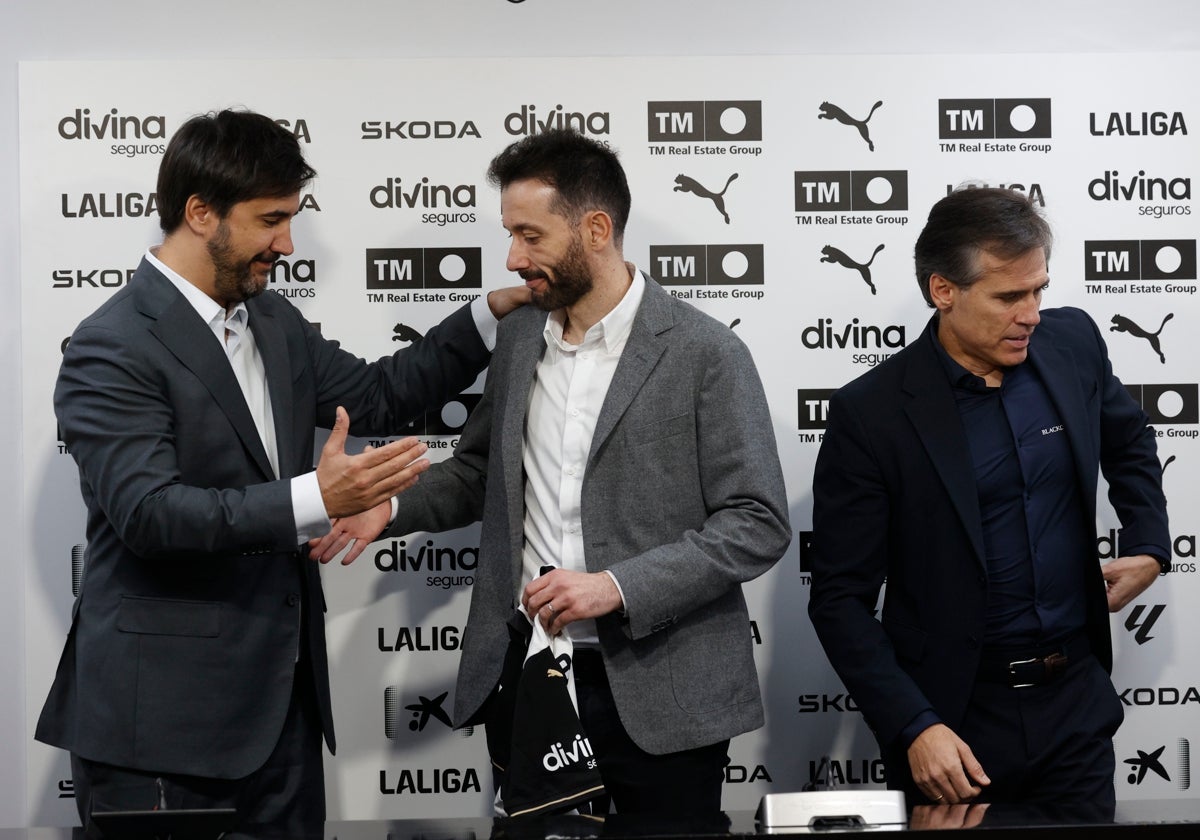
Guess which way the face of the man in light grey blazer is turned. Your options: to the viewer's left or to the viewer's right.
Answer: to the viewer's left

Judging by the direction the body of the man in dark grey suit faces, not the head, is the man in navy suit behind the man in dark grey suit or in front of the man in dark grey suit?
in front

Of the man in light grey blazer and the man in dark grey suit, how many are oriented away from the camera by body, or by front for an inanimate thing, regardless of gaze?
0

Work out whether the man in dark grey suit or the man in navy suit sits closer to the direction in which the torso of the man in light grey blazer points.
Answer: the man in dark grey suit

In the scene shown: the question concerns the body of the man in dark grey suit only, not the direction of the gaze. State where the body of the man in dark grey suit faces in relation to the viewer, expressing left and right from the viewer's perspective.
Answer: facing the viewer and to the right of the viewer

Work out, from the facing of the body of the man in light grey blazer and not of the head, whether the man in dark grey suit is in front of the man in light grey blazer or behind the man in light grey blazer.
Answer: in front

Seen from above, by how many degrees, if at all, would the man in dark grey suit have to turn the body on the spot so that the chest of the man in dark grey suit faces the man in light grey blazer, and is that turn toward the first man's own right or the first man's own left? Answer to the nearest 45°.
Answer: approximately 45° to the first man's own left

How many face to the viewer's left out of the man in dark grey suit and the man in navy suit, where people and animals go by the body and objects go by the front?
0

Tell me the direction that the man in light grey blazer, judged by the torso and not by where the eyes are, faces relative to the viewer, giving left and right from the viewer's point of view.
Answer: facing the viewer and to the left of the viewer

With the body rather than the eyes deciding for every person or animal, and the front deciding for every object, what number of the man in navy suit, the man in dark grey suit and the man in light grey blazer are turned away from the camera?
0

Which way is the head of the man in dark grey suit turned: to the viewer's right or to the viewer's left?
to the viewer's right
